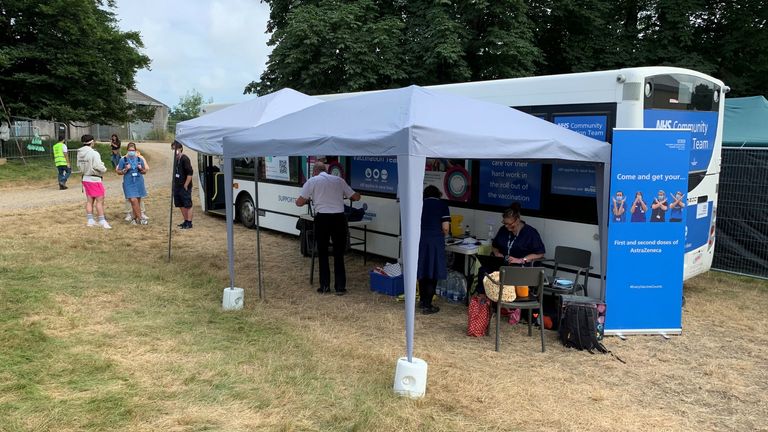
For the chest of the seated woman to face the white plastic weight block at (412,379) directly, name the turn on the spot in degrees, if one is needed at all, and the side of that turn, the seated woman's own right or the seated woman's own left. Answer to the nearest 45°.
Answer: approximately 45° to the seated woman's own left

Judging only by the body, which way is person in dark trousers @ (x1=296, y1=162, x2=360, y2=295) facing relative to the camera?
away from the camera

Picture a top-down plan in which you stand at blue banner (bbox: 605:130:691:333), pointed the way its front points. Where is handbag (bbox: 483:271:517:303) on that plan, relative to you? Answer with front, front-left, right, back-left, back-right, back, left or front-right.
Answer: front-right

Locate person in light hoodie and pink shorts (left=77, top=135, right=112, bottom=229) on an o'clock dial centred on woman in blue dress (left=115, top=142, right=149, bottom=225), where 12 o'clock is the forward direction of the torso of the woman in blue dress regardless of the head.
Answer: The person in light hoodie and pink shorts is roughly at 2 o'clock from the woman in blue dress.

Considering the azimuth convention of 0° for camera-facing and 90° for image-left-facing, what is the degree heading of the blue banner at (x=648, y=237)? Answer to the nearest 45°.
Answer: approximately 0°

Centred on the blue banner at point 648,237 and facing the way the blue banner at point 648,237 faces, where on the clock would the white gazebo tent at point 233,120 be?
The white gazebo tent is roughly at 3 o'clock from the blue banner.
